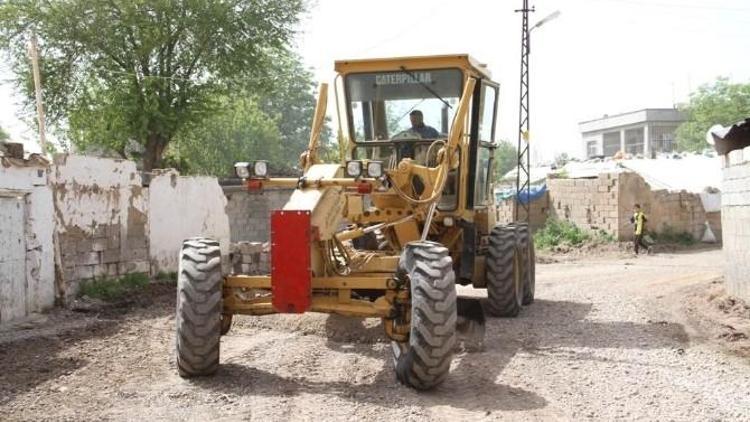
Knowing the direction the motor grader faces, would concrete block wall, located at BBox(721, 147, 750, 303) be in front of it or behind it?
behind

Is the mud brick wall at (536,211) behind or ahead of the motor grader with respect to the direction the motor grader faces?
behind

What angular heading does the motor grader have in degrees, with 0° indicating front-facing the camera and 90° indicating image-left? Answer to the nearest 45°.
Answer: approximately 45°

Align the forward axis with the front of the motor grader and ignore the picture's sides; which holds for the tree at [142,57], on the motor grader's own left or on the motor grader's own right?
on the motor grader's own right

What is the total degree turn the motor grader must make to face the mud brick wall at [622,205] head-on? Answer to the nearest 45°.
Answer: approximately 180°

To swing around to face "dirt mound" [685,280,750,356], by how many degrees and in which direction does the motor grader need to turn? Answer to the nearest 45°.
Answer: approximately 135° to its left

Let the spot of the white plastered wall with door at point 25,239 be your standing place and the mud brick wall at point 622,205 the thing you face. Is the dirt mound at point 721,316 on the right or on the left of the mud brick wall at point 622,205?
right

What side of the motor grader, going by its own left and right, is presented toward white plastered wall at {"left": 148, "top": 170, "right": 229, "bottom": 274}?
right

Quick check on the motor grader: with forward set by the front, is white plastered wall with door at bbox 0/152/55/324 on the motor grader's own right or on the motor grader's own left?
on the motor grader's own right

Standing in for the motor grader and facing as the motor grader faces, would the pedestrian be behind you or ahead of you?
behind
